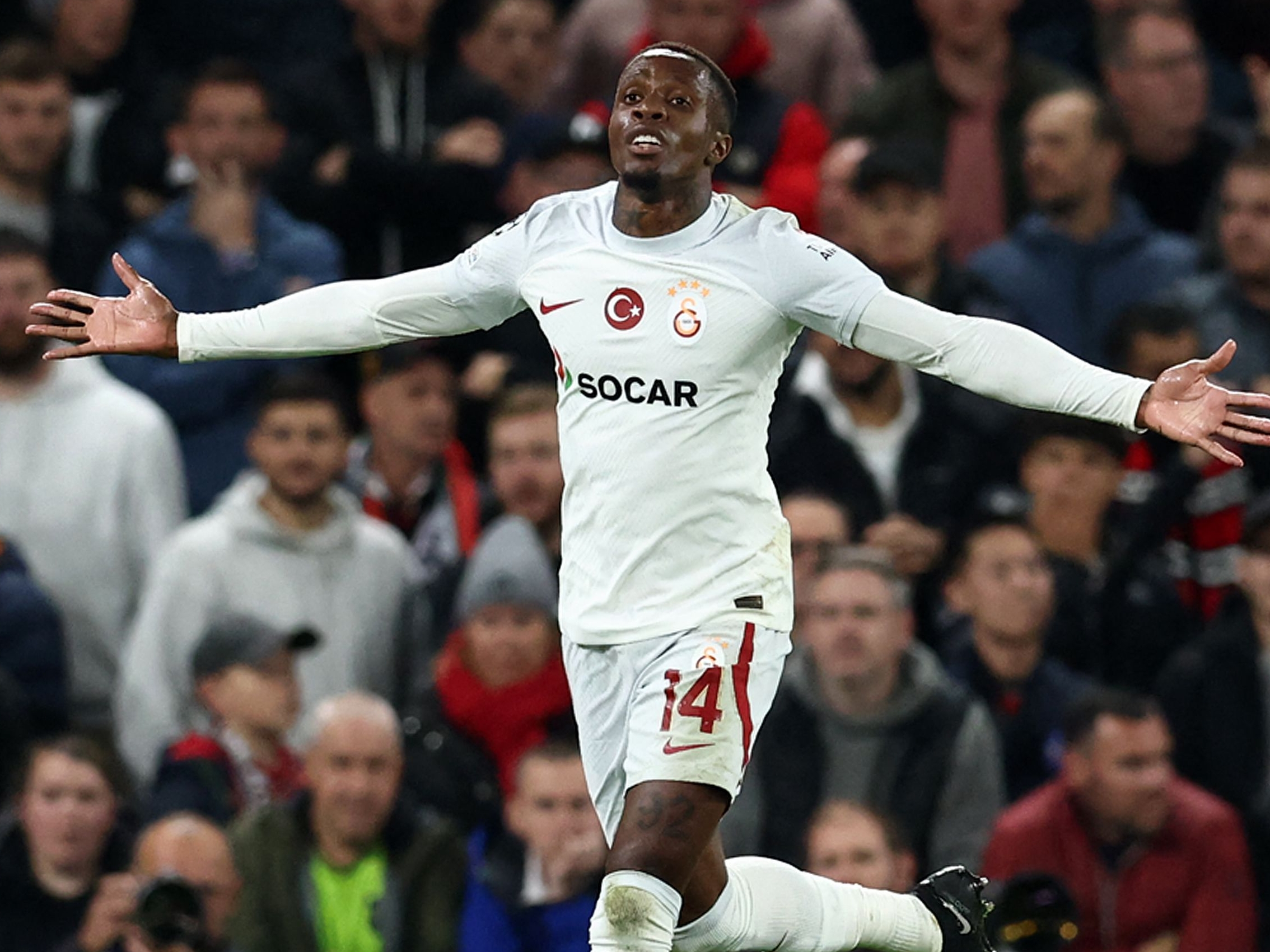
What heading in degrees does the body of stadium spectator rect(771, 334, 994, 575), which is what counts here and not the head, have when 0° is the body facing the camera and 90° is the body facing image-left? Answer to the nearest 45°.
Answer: approximately 0°

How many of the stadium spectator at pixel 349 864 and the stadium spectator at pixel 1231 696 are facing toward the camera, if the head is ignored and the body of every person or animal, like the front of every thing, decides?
2

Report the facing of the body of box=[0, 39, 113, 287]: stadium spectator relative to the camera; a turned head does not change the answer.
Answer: toward the camera

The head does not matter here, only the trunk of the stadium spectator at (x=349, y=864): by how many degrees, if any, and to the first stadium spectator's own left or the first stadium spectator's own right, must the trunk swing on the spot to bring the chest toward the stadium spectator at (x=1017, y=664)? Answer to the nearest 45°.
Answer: approximately 90° to the first stadium spectator's own left

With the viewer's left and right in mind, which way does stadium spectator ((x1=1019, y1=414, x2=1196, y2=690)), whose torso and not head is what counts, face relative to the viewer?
facing the viewer and to the left of the viewer

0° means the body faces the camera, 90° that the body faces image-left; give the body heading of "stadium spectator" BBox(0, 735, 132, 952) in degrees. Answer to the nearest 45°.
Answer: approximately 0°

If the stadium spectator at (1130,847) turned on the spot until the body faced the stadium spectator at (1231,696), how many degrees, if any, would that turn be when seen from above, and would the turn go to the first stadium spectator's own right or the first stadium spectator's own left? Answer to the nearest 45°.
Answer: approximately 135° to the first stadium spectator's own left

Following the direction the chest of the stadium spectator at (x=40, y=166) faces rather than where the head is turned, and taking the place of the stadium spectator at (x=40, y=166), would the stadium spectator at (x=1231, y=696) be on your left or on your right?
on your left

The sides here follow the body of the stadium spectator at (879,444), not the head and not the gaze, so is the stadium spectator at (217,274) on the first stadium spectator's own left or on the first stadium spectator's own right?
on the first stadium spectator's own right

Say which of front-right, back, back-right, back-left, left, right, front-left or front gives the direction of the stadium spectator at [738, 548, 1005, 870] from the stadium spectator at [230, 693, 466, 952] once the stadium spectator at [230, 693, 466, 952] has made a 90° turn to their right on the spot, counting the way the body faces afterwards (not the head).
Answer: back
